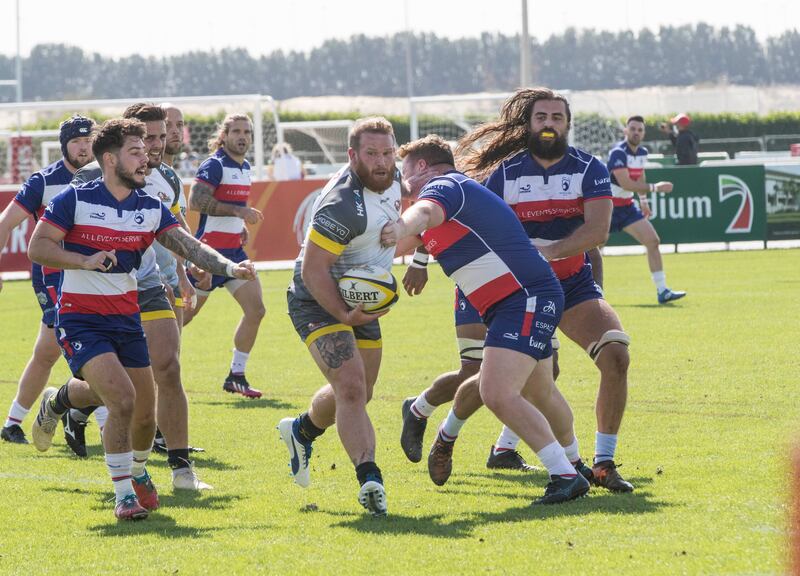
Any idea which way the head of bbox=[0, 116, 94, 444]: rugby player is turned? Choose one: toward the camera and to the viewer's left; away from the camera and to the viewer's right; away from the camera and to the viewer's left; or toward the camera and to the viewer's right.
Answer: toward the camera and to the viewer's right

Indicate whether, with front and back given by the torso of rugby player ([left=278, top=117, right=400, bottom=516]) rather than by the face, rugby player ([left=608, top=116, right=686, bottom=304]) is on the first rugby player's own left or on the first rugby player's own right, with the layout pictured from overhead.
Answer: on the first rugby player's own left

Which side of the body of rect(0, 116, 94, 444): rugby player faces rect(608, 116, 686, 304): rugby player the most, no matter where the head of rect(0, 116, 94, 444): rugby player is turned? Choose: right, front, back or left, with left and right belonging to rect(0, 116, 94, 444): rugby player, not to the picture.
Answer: left

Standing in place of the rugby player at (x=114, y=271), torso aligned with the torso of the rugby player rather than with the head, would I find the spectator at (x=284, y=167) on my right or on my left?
on my left

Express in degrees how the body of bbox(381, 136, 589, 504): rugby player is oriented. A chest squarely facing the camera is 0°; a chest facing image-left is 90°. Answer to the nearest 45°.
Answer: approximately 90°

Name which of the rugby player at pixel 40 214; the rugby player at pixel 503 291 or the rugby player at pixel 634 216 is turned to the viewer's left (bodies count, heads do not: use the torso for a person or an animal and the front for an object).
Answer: the rugby player at pixel 503 291

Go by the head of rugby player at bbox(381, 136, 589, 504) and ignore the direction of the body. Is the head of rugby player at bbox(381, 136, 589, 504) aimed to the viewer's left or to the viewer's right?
to the viewer's left
